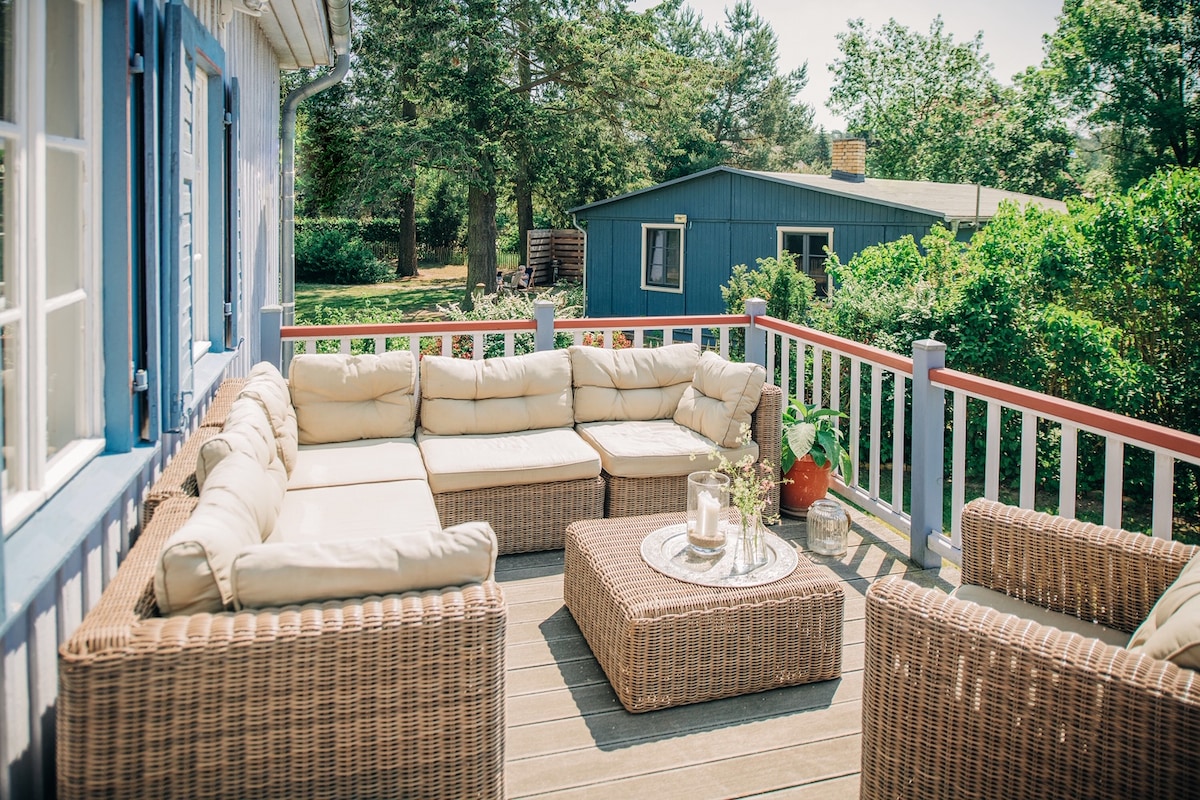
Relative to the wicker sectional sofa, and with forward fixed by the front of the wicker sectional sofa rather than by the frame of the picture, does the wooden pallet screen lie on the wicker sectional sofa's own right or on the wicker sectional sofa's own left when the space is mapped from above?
on the wicker sectional sofa's own left

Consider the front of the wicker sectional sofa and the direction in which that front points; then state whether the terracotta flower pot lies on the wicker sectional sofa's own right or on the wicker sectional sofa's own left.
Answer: on the wicker sectional sofa's own left

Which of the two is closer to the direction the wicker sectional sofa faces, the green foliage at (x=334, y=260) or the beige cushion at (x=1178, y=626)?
the beige cushion

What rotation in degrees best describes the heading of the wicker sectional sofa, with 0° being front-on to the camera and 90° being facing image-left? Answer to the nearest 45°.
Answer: approximately 315°

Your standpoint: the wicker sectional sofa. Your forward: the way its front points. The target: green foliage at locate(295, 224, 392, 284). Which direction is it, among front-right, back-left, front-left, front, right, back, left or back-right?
back-left

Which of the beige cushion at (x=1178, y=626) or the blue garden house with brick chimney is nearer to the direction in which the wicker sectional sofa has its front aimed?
the beige cushion
